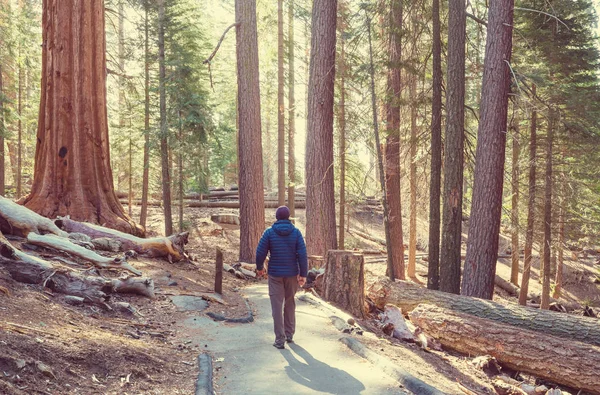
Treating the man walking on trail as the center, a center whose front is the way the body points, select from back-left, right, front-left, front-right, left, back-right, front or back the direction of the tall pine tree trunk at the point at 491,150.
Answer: front-right

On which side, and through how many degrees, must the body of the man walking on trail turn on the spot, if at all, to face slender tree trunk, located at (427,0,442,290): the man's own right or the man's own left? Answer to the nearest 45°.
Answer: approximately 45° to the man's own right

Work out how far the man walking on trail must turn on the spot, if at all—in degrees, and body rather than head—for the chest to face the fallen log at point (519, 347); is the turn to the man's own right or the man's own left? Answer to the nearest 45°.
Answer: approximately 90° to the man's own right

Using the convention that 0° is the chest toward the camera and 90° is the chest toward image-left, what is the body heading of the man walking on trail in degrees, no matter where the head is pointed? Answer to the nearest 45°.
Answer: approximately 180°

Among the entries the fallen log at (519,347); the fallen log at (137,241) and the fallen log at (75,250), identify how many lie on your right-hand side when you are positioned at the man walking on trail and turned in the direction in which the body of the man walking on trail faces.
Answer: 1

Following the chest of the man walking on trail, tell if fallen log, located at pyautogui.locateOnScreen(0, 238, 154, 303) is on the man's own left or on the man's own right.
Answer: on the man's own left

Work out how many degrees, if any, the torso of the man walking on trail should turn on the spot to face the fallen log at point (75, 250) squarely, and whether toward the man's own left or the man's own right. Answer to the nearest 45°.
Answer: approximately 45° to the man's own left

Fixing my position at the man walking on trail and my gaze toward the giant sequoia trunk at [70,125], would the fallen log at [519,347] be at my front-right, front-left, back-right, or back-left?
back-right
